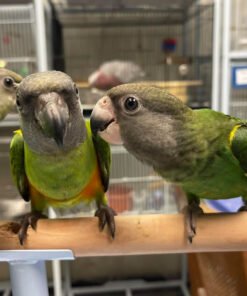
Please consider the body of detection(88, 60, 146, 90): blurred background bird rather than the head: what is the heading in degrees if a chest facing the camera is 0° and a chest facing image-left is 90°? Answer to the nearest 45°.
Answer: approximately 90°

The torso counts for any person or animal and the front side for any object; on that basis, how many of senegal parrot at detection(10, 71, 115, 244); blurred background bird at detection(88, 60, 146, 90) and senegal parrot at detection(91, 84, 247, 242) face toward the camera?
1

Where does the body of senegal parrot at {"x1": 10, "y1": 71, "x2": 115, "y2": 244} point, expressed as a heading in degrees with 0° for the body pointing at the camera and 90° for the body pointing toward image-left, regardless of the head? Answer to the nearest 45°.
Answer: approximately 0°

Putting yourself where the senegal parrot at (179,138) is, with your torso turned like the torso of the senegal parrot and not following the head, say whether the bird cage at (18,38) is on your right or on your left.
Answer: on your right

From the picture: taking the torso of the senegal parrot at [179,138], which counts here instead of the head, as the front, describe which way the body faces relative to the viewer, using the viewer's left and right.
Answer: facing to the left of the viewer

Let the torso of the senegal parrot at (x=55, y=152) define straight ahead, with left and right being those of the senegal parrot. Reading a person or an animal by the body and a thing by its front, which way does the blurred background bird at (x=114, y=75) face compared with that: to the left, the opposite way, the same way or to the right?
to the right

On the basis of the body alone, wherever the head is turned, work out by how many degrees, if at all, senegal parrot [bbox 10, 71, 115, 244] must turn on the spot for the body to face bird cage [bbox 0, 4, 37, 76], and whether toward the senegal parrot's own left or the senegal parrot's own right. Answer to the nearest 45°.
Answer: approximately 180°

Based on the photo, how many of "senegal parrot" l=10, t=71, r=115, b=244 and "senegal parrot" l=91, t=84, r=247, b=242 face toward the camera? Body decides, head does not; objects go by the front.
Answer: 1

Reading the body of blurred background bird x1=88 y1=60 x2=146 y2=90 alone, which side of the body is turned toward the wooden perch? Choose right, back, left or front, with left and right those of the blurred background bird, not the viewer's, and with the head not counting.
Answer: left
